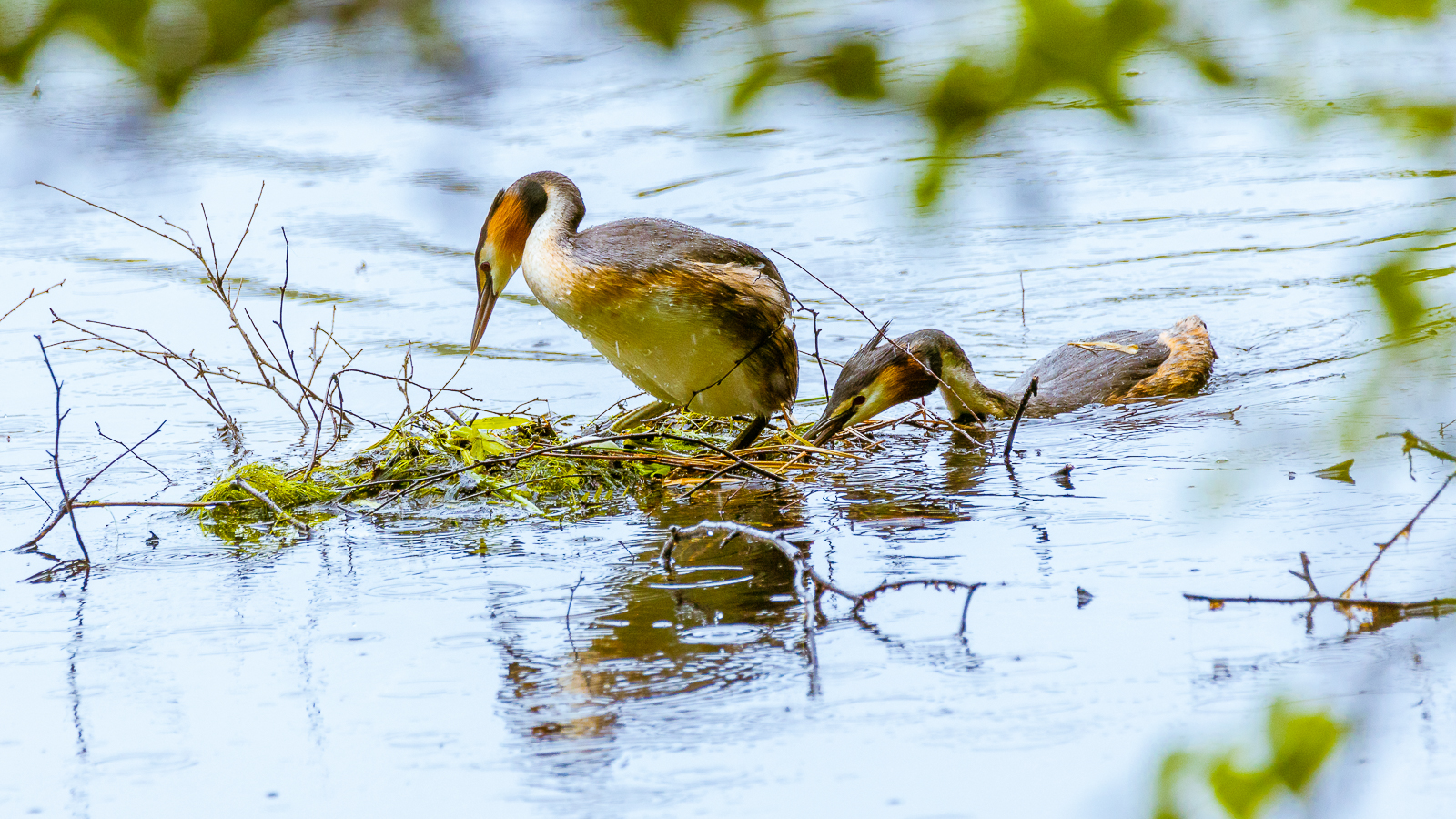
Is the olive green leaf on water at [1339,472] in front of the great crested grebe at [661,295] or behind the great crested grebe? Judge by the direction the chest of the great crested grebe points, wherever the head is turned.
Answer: behind

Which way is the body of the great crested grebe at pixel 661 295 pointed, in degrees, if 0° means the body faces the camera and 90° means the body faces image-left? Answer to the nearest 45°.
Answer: approximately 90°

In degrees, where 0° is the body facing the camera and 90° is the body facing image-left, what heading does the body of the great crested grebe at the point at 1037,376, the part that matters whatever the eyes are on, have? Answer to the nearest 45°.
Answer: approximately 90°

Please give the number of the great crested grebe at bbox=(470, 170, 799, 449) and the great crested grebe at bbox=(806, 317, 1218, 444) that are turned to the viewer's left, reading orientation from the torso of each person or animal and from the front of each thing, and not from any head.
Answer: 2
